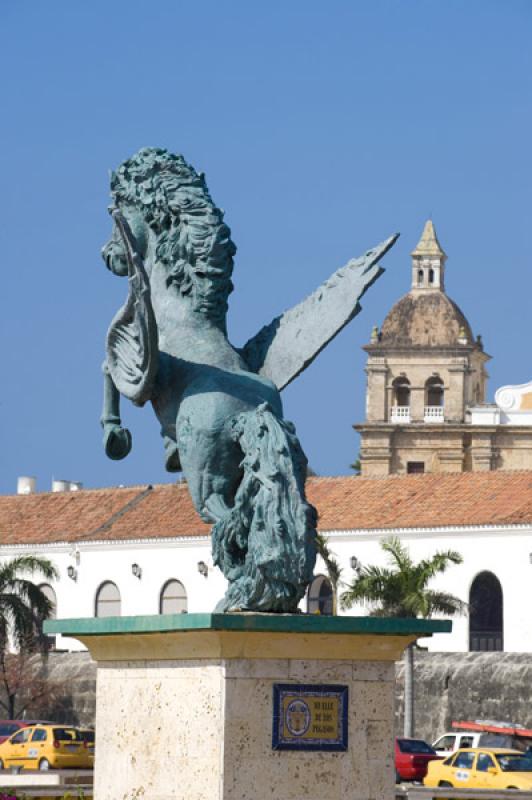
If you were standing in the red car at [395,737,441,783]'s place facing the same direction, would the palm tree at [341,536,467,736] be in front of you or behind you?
in front

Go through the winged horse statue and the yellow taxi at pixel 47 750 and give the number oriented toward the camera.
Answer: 0

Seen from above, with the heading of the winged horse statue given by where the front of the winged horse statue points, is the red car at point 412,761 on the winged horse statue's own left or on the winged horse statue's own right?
on the winged horse statue's own right

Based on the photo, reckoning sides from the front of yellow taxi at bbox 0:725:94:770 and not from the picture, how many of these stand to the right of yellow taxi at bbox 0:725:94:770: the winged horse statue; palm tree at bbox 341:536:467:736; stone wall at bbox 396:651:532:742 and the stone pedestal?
2

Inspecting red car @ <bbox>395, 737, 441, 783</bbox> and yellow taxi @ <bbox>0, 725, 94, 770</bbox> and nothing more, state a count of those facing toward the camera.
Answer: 0

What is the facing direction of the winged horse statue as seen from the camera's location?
facing away from the viewer and to the left of the viewer

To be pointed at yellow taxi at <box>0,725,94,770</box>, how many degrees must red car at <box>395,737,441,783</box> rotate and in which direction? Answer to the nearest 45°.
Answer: approximately 45° to its left
